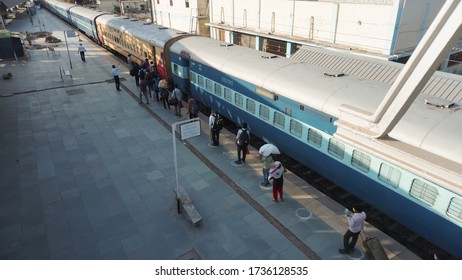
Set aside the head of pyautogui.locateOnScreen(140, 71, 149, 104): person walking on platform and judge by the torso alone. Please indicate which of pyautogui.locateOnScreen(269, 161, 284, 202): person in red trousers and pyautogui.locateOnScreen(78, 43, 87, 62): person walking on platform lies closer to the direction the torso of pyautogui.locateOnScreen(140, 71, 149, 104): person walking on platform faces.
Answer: the person walking on platform

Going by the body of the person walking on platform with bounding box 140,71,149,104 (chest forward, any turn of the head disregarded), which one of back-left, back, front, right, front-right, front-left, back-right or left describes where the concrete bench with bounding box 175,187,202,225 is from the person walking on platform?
back

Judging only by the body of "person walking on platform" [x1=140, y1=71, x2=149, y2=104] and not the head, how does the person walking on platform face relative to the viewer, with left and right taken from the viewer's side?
facing away from the viewer

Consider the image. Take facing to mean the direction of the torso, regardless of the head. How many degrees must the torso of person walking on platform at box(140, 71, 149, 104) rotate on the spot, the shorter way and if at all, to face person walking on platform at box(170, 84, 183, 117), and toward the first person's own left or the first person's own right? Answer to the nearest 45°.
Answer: approximately 135° to the first person's own right

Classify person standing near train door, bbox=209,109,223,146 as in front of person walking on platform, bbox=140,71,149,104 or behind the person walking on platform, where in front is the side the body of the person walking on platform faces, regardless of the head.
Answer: behind
